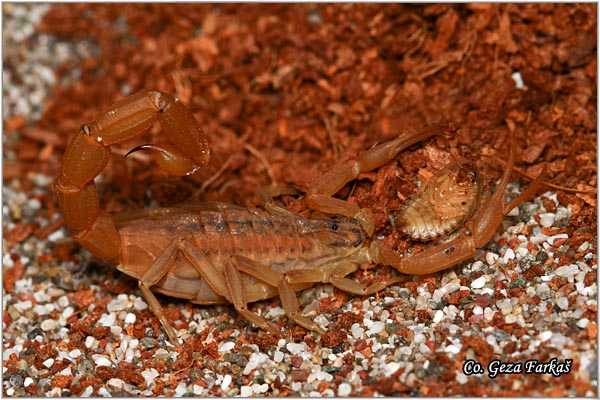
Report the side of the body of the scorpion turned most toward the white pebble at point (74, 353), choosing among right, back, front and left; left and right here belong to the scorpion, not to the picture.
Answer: back

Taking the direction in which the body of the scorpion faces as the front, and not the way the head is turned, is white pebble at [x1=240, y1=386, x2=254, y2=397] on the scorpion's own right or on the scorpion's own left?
on the scorpion's own right

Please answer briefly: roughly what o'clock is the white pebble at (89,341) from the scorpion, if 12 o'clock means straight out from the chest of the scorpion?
The white pebble is roughly at 6 o'clock from the scorpion.

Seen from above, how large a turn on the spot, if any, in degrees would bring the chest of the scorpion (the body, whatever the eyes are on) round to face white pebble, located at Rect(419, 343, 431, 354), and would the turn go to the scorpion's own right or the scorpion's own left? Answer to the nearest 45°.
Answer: approximately 45° to the scorpion's own right

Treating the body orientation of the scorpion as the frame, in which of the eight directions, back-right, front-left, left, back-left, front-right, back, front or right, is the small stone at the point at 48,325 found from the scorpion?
back

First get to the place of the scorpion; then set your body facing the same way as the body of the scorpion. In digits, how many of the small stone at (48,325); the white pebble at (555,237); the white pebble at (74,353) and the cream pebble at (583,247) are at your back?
2

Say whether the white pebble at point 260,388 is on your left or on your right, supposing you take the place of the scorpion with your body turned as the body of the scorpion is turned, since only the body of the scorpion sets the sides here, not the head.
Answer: on your right

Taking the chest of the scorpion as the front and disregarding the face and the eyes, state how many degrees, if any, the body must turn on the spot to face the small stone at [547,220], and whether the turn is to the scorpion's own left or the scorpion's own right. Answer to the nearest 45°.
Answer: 0° — it already faces it

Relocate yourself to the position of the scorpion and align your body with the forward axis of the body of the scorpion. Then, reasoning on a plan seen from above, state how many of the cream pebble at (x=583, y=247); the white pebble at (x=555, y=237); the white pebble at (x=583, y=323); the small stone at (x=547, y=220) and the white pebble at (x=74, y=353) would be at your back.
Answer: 1

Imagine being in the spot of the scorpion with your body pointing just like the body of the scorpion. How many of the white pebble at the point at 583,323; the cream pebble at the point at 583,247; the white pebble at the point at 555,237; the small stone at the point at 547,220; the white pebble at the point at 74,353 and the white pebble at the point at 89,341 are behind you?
2

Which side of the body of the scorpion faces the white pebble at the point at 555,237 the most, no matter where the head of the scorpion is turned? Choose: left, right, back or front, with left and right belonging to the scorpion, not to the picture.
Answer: front

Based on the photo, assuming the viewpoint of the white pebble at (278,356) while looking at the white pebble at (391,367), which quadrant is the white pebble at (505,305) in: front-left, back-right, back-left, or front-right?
front-left

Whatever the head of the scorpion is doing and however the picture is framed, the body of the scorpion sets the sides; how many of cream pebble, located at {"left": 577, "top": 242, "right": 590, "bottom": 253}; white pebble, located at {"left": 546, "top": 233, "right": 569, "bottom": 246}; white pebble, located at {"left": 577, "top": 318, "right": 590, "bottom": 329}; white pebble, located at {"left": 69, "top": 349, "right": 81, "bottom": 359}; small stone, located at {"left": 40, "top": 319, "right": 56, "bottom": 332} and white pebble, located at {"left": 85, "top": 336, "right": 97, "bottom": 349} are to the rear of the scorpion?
3

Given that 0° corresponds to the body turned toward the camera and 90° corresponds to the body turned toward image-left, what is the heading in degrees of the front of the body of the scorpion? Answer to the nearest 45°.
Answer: approximately 270°

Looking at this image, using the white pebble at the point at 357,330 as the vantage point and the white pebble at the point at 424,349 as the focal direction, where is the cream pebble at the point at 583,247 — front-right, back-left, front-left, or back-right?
front-left

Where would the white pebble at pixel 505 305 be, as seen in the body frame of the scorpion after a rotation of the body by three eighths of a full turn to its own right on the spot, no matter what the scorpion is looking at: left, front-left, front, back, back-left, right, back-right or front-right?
left

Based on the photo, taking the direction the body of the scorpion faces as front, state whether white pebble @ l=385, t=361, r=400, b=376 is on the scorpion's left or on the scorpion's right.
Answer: on the scorpion's right

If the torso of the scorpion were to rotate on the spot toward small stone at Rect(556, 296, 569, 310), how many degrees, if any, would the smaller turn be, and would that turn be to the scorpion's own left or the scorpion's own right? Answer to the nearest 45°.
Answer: approximately 45° to the scorpion's own right
